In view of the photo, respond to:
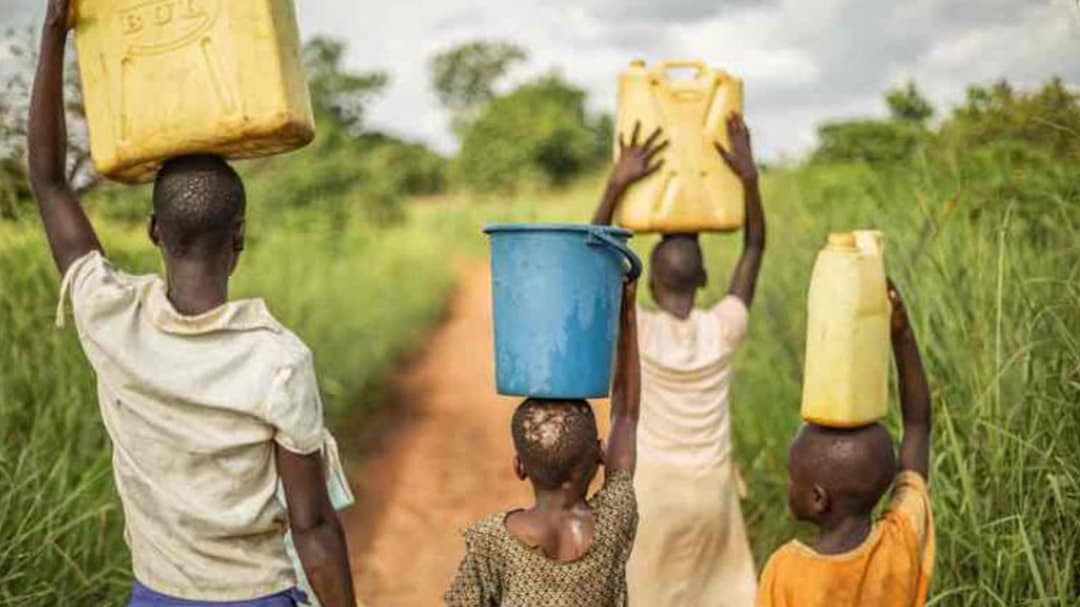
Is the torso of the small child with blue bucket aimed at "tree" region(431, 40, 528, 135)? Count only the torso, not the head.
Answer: yes

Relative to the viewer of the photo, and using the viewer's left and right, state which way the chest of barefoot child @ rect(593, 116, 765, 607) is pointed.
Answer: facing away from the viewer

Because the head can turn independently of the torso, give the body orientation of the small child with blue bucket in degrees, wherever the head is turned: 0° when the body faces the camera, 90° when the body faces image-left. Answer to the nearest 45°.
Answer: approximately 180°

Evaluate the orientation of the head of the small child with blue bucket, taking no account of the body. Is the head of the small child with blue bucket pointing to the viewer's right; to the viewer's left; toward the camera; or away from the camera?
away from the camera

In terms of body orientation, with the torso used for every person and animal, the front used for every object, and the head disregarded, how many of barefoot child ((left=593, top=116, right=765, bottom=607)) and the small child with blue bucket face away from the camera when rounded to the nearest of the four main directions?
2

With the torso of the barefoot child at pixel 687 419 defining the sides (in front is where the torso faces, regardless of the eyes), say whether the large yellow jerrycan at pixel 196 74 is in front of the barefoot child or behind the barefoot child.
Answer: behind

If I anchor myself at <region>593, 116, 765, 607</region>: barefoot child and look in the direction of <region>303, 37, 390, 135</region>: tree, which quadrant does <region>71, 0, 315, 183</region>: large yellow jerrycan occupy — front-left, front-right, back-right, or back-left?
back-left

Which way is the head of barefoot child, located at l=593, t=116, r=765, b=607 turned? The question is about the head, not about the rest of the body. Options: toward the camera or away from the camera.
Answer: away from the camera

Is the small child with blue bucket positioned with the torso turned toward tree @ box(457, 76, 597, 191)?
yes

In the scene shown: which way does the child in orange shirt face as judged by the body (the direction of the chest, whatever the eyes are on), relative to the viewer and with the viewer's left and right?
facing away from the viewer and to the left of the viewer
